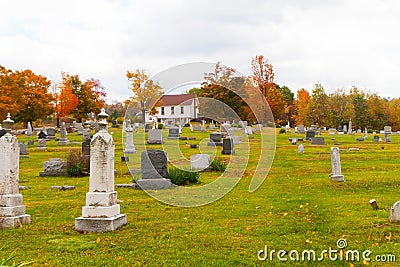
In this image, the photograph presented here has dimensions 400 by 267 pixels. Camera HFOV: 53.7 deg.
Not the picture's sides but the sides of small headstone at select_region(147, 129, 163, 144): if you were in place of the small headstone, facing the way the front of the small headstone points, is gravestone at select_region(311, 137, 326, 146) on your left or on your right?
on your left

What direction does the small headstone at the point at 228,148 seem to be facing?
toward the camera

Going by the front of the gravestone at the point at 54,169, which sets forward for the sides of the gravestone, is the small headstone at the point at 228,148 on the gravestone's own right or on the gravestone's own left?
on the gravestone's own left

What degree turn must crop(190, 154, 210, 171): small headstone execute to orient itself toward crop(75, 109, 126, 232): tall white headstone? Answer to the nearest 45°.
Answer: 0° — it already faces it

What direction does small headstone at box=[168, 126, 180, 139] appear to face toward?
toward the camera

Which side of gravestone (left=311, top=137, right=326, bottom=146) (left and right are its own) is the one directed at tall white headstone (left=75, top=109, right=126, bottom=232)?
front

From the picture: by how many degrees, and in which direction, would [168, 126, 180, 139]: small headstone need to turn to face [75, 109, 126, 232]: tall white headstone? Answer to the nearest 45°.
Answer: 0° — it already faces it

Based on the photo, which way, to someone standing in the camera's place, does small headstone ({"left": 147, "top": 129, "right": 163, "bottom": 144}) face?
facing the viewer

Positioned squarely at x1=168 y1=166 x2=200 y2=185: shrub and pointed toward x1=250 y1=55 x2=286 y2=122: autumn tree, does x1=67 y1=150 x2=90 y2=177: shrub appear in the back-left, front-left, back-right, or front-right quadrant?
front-left

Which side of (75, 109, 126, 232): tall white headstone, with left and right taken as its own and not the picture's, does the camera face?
front

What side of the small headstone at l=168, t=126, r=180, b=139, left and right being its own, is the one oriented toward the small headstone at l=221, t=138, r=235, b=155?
front
